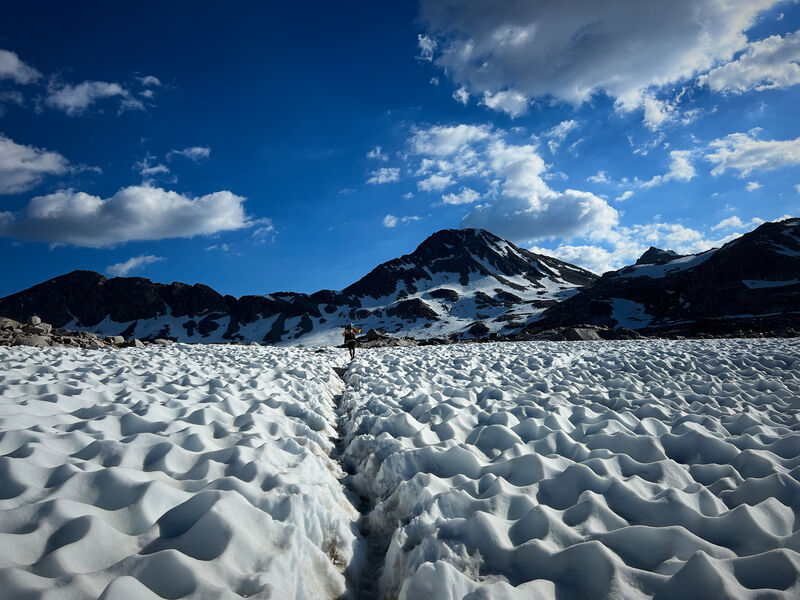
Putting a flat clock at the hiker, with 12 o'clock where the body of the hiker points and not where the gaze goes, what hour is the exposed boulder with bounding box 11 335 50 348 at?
The exposed boulder is roughly at 9 o'clock from the hiker.

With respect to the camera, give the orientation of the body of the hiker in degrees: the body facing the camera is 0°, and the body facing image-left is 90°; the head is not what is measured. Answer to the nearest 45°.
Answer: approximately 180°
